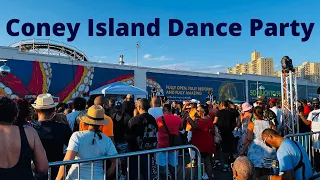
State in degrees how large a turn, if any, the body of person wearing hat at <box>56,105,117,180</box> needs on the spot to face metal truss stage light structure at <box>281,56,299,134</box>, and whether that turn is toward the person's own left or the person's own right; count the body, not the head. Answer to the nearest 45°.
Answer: approximately 45° to the person's own right

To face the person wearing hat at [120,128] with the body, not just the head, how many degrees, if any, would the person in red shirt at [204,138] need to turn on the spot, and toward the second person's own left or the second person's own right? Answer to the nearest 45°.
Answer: approximately 45° to the second person's own left

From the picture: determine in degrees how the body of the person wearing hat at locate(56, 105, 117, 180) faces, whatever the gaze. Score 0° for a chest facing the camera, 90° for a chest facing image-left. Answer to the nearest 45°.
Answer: approximately 180°

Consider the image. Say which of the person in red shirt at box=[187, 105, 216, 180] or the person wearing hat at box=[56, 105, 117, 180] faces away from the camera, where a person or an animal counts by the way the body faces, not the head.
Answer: the person wearing hat

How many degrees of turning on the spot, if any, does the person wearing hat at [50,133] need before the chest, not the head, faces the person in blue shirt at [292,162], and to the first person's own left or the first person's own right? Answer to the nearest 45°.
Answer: approximately 90° to the first person's own right

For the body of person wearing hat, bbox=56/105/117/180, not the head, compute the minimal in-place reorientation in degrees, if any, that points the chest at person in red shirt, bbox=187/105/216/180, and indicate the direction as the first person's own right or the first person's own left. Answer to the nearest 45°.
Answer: approximately 45° to the first person's own right

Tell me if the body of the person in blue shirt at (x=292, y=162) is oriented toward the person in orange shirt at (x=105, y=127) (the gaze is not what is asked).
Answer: yes

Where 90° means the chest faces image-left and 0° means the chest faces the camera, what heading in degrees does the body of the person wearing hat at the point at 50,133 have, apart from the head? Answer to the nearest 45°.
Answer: approximately 180°

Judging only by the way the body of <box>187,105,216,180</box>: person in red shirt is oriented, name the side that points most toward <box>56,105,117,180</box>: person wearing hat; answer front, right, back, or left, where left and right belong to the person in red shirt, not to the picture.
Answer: left

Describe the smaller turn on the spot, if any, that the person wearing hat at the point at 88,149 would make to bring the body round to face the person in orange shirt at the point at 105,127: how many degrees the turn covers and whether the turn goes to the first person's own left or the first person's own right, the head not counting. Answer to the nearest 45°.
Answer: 0° — they already face them

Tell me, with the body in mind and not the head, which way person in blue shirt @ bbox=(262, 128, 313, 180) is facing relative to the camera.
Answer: to the viewer's left

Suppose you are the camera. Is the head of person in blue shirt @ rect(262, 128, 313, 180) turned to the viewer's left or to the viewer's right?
to the viewer's left

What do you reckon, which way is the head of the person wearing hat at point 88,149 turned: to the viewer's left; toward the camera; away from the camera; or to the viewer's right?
away from the camera
